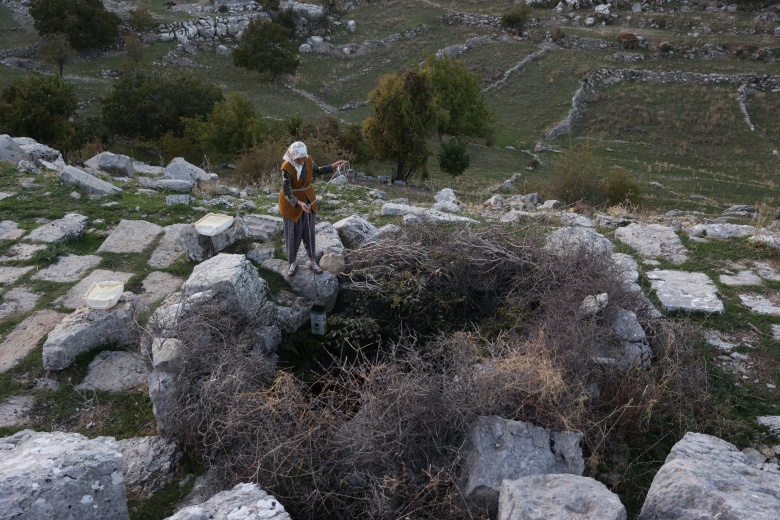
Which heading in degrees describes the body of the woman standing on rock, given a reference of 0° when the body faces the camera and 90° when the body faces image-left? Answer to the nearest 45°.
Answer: approximately 315°

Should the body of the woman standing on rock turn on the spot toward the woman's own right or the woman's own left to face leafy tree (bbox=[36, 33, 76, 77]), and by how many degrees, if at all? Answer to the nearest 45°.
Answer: approximately 180°

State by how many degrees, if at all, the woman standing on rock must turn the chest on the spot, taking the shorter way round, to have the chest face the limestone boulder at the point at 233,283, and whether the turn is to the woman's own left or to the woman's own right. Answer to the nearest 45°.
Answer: approximately 90° to the woman's own right

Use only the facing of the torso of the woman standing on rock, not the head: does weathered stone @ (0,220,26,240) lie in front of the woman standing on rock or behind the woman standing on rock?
behind

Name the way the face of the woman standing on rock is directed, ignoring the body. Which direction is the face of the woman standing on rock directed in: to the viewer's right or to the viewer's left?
to the viewer's right

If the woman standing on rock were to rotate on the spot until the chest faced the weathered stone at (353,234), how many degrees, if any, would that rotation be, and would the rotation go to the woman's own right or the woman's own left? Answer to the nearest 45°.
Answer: approximately 90° to the woman's own left

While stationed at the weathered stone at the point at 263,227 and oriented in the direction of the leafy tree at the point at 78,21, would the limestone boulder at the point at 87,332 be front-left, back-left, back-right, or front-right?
back-left

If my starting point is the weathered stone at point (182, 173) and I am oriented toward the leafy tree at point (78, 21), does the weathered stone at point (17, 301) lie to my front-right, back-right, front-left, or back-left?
back-left

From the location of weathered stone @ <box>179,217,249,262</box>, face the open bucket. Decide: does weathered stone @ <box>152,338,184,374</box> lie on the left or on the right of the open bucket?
right
